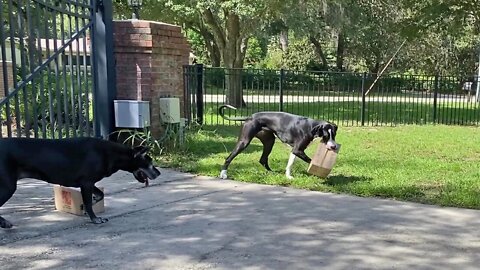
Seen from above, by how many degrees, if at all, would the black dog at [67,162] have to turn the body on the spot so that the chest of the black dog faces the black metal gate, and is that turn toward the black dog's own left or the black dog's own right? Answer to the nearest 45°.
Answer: approximately 90° to the black dog's own left

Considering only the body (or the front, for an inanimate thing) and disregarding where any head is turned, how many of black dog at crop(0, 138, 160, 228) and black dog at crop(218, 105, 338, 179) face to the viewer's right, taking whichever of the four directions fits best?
2

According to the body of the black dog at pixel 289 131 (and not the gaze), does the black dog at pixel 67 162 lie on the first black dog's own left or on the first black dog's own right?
on the first black dog's own right

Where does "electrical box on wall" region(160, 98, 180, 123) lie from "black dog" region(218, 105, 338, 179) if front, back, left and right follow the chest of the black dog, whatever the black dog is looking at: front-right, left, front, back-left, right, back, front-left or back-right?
back-left

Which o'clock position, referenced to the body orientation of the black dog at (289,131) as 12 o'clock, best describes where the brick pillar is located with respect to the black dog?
The brick pillar is roughly at 7 o'clock from the black dog.

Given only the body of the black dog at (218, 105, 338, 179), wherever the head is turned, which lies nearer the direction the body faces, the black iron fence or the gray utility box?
the black iron fence

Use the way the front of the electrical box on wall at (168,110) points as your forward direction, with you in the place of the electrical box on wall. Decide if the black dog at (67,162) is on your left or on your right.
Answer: on your right

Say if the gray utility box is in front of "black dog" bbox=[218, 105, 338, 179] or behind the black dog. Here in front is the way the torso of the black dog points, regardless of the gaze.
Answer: behind

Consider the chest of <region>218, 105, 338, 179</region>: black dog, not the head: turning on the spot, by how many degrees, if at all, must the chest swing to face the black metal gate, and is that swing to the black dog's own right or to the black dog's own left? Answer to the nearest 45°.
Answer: approximately 180°

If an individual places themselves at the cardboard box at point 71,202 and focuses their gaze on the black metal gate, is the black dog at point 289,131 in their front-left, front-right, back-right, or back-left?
front-right

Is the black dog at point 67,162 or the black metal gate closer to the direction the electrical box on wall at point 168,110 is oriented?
the black dog

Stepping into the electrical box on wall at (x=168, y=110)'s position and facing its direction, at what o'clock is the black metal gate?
The black metal gate is roughly at 3 o'clock from the electrical box on wall.

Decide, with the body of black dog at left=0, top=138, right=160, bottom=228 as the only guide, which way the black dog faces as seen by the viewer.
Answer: to the viewer's right

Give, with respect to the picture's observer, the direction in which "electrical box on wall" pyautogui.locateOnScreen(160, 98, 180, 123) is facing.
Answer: facing the viewer and to the right of the viewer

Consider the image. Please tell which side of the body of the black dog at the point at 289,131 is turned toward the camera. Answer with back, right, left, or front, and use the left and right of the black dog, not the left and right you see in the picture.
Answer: right

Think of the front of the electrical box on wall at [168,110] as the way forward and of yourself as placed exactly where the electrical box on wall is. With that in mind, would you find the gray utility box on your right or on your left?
on your right
